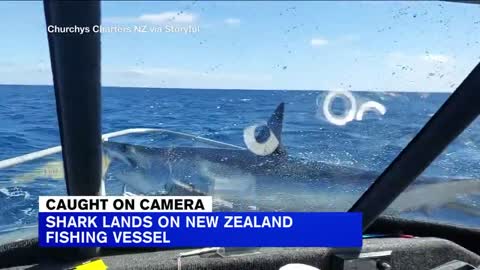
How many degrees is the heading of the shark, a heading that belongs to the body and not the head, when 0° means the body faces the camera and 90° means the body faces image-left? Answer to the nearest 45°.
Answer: approximately 90°
